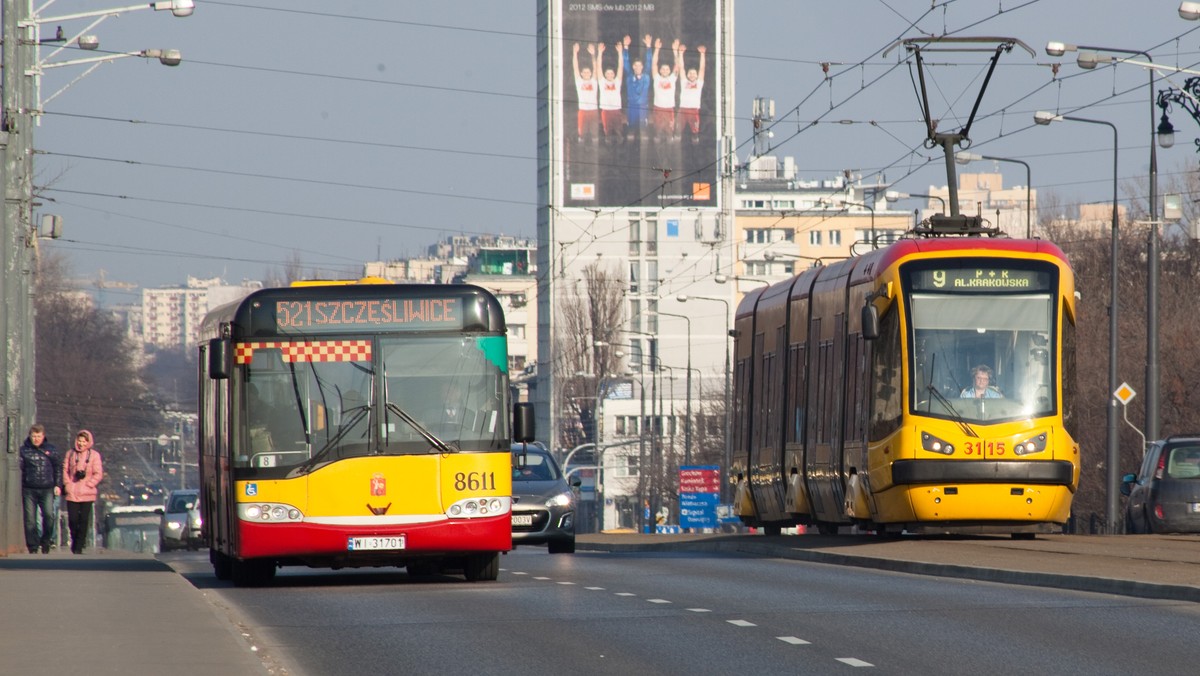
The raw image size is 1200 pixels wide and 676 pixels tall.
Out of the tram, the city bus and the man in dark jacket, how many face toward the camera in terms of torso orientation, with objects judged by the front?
3

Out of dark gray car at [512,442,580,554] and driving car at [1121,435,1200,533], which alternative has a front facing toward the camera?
the dark gray car

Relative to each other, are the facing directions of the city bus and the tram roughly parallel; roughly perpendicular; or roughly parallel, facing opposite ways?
roughly parallel

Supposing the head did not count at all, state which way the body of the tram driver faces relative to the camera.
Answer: toward the camera

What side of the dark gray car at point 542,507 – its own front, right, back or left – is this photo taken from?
front

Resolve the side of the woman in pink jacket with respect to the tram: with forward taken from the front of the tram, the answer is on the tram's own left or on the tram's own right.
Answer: on the tram's own right

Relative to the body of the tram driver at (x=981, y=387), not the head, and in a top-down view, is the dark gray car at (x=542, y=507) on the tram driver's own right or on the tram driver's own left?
on the tram driver's own right

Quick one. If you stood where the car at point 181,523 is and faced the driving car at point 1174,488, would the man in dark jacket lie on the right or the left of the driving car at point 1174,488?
right

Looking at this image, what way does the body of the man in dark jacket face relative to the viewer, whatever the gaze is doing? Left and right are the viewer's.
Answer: facing the viewer
